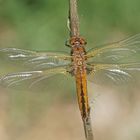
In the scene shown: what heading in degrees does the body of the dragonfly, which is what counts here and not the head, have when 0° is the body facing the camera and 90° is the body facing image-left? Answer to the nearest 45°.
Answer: approximately 180°
